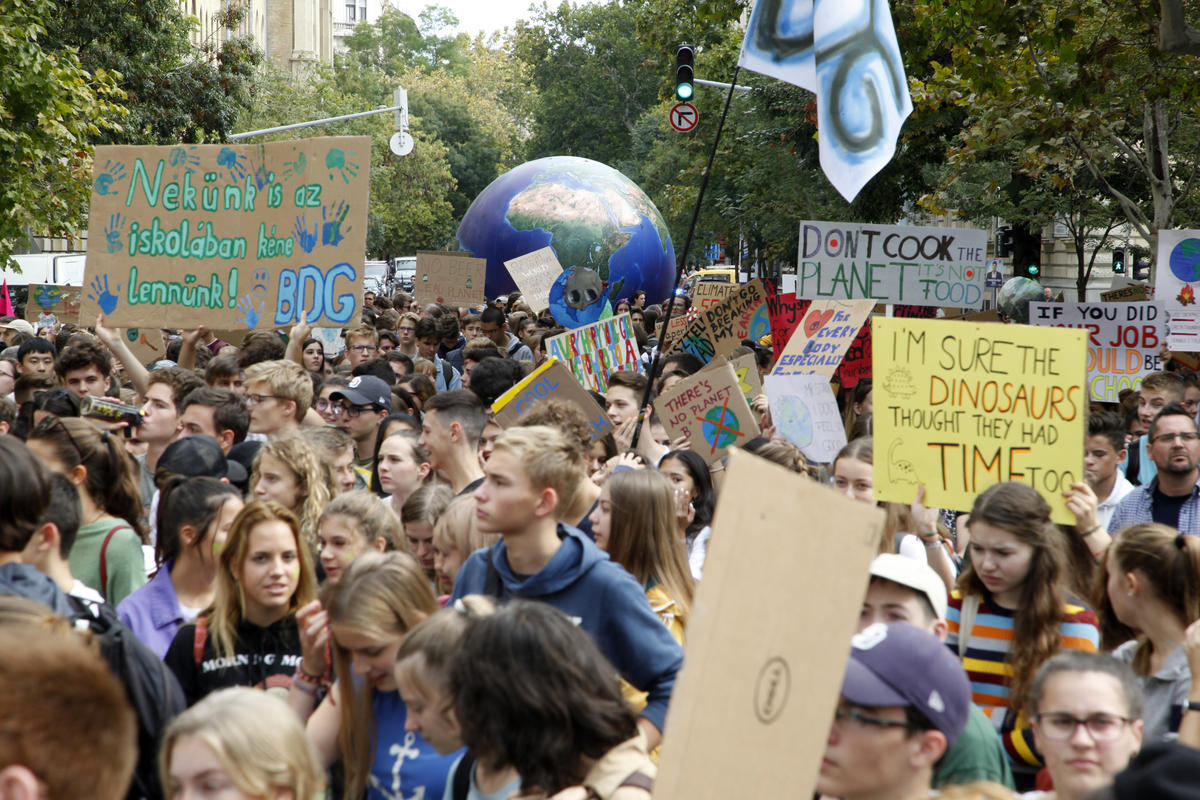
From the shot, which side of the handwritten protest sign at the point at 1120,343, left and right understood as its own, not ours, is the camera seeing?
front

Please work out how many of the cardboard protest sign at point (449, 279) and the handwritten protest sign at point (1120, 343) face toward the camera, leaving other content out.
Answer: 2

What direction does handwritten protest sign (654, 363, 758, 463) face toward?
toward the camera

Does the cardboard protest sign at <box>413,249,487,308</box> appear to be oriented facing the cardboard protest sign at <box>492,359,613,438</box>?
yes

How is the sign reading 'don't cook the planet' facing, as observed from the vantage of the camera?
facing the viewer

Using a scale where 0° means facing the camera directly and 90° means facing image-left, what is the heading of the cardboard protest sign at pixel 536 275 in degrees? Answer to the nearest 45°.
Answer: approximately 0°

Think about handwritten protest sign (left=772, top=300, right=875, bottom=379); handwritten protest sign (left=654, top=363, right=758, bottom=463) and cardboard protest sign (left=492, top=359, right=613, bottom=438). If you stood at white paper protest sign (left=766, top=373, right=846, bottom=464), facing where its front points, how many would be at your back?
1

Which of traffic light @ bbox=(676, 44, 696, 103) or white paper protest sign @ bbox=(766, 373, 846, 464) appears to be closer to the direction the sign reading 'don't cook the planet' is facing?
the white paper protest sign

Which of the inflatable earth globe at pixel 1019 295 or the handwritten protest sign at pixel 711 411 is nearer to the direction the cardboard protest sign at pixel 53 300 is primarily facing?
the handwritten protest sign

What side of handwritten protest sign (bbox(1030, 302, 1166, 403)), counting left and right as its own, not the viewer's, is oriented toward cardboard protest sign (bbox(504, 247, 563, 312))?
right

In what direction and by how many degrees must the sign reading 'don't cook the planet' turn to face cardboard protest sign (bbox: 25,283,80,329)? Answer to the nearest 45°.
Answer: approximately 135° to its right

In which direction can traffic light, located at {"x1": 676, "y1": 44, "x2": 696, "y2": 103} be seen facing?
toward the camera

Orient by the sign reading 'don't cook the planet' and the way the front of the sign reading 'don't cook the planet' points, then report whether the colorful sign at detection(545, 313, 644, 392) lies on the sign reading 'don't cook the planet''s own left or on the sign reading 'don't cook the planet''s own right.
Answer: on the sign reading 'don't cook the planet''s own right

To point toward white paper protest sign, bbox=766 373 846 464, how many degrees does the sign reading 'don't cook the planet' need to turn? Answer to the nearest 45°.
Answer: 0° — it already faces it
